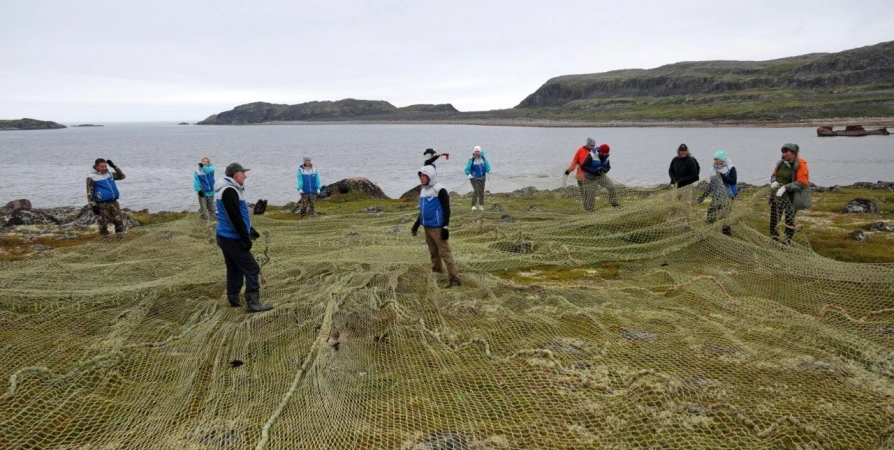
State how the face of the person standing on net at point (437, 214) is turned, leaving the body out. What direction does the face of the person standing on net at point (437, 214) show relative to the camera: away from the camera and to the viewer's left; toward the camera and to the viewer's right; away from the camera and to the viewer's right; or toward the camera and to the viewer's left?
toward the camera and to the viewer's left

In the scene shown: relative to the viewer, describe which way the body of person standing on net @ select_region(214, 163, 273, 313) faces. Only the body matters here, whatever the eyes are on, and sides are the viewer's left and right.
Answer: facing to the right of the viewer

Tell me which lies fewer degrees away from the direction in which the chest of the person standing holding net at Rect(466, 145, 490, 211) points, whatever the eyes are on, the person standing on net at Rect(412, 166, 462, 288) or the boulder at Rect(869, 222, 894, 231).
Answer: the person standing on net

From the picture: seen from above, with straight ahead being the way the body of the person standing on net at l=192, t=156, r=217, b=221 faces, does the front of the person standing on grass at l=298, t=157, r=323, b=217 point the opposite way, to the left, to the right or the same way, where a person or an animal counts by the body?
the same way

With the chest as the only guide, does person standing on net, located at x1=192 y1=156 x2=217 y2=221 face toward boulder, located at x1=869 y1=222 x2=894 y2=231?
no

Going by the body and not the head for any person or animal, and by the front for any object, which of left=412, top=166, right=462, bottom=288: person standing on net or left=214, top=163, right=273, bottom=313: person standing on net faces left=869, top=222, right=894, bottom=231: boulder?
left=214, top=163, right=273, bottom=313: person standing on net

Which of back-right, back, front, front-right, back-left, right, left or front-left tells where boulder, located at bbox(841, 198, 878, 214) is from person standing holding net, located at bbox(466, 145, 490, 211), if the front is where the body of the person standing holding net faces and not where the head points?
left

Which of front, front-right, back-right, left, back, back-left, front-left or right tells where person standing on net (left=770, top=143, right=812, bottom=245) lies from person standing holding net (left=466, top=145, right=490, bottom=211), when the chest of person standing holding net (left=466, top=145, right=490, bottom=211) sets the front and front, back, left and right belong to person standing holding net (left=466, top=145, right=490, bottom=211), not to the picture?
front-left

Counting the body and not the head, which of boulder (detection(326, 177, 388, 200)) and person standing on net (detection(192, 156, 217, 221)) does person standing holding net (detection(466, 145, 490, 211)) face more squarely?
the person standing on net

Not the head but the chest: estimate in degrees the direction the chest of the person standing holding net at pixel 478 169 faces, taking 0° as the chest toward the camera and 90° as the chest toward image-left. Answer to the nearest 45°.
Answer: approximately 0°

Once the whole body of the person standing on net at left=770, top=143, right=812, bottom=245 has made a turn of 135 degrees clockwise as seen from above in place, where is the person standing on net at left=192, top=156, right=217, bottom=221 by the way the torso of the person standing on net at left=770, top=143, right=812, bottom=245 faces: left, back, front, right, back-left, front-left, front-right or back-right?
left

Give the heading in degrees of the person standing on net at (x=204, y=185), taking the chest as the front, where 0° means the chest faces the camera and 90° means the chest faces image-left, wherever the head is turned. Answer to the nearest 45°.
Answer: approximately 0°

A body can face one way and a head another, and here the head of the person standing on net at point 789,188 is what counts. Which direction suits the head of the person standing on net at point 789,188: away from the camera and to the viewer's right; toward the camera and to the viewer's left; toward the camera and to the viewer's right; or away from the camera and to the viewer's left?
toward the camera and to the viewer's left

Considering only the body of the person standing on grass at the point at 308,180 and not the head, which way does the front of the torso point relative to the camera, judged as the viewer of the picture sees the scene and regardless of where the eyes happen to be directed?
toward the camera

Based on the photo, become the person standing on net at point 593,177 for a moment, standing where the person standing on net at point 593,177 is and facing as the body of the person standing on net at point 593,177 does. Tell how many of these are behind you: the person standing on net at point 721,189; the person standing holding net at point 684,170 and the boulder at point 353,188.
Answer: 1
